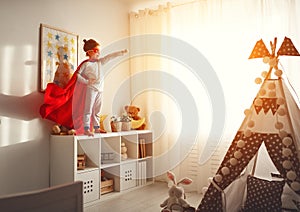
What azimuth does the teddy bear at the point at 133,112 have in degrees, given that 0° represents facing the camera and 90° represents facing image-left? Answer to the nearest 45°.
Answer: approximately 315°

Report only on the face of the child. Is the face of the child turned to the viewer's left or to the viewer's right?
to the viewer's right

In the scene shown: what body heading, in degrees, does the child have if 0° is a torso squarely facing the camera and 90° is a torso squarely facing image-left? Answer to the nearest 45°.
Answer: approximately 315°

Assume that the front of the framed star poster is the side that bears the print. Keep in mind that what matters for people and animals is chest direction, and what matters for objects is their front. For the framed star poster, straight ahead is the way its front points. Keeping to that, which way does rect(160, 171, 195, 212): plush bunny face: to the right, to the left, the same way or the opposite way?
to the right

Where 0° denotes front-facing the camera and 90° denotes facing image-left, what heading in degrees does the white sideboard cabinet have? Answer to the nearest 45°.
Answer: approximately 315°
